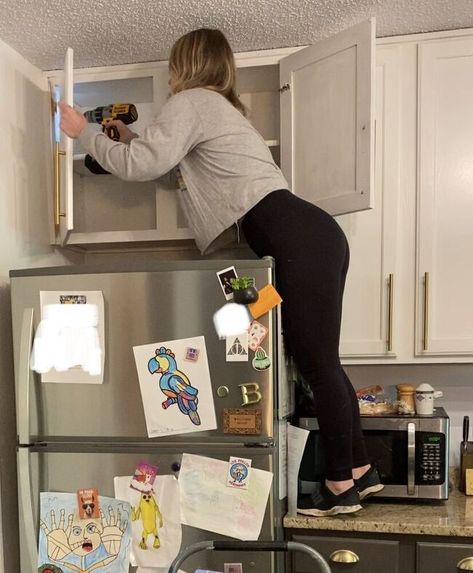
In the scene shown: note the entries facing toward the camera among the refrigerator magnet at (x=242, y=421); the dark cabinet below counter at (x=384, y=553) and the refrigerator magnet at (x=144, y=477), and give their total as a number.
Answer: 3

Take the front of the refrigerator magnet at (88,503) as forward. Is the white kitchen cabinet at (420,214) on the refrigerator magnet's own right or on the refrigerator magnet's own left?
on the refrigerator magnet's own left

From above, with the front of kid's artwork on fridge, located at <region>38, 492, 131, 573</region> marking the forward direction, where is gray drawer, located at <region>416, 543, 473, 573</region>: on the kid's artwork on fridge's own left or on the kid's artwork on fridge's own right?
on the kid's artwork on fridge's own left

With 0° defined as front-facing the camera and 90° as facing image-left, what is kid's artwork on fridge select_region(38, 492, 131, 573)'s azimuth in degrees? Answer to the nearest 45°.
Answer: approximately 0°

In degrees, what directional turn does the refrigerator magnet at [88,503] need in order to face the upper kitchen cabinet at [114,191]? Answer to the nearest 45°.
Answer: approximately 180°

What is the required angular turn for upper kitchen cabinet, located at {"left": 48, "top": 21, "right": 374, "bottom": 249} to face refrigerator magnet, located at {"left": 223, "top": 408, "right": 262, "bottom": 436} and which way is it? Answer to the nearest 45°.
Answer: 0° — it already faces it

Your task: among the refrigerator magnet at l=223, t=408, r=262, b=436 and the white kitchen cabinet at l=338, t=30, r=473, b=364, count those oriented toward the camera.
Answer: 2

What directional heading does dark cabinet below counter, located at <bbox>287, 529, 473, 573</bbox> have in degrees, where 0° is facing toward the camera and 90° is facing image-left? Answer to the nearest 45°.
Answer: approximately 0°

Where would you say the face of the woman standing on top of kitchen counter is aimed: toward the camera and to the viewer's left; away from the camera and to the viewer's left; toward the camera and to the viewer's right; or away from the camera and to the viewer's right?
away from the camera and to the viewer's left
